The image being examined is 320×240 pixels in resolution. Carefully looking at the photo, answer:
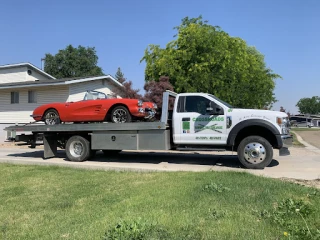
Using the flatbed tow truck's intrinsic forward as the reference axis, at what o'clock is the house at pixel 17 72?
The house is roughly at 8 o'clock from the flatbed tow truck.

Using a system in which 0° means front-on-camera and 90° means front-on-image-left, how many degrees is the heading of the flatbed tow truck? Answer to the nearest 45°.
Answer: approximately 270°

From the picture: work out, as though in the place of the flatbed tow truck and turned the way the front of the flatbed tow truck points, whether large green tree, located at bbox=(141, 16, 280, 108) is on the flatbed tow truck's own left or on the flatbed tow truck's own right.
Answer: on the flatbed tow truck's own left

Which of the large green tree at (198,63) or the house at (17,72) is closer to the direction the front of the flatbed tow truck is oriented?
the large green tree

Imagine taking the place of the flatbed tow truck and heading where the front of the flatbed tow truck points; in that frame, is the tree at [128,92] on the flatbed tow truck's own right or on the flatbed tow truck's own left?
on the flatbed tow truck's own left

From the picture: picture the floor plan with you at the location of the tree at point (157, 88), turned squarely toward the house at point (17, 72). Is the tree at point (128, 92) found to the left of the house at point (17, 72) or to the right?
right

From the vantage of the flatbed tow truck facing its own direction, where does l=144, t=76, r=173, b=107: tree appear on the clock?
The tree is roughly at 9 o'clock from the flatbed tow truck.
